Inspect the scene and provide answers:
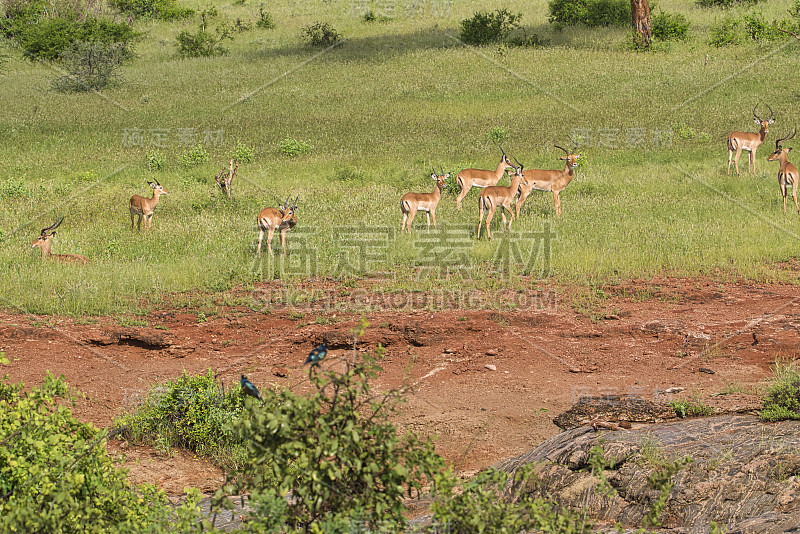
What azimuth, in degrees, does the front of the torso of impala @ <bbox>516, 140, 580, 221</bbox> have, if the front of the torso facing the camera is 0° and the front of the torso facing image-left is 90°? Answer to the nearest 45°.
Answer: approximately 270°

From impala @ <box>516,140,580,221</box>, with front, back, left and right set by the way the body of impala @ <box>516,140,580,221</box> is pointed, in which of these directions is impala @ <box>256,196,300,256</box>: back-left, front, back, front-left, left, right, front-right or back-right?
back-right

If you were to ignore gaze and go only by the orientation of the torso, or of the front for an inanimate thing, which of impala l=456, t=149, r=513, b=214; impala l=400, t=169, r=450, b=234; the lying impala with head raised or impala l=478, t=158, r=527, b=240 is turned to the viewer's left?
the lying impala with head raised

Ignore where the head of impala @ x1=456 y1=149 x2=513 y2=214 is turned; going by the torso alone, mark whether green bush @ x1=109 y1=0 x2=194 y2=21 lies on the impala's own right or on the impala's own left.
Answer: on the impala's own left

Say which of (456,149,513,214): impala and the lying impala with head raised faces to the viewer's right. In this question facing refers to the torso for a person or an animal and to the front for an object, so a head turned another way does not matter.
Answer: the impala

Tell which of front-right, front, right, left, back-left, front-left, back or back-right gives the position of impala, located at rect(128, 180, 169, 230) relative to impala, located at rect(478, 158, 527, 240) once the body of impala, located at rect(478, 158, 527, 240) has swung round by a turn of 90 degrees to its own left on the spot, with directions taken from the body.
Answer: front-left

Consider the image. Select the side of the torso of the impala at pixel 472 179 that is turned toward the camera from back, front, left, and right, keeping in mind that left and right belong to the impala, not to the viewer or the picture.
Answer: right

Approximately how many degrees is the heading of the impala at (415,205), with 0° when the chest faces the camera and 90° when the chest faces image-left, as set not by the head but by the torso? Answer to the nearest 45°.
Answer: approximately 225°
